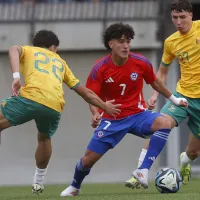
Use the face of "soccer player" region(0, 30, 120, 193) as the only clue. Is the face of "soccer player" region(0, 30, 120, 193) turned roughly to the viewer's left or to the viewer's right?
to the viewer's right

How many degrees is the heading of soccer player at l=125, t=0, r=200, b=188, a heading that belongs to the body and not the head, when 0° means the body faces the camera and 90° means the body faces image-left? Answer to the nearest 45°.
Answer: approximately 45°

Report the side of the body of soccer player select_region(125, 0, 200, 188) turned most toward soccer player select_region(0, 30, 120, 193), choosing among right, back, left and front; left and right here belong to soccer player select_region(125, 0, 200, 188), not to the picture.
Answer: front

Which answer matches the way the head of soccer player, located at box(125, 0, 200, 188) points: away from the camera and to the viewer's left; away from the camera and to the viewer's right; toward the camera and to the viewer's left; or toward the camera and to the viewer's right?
toward the camera and to the viewer's left
